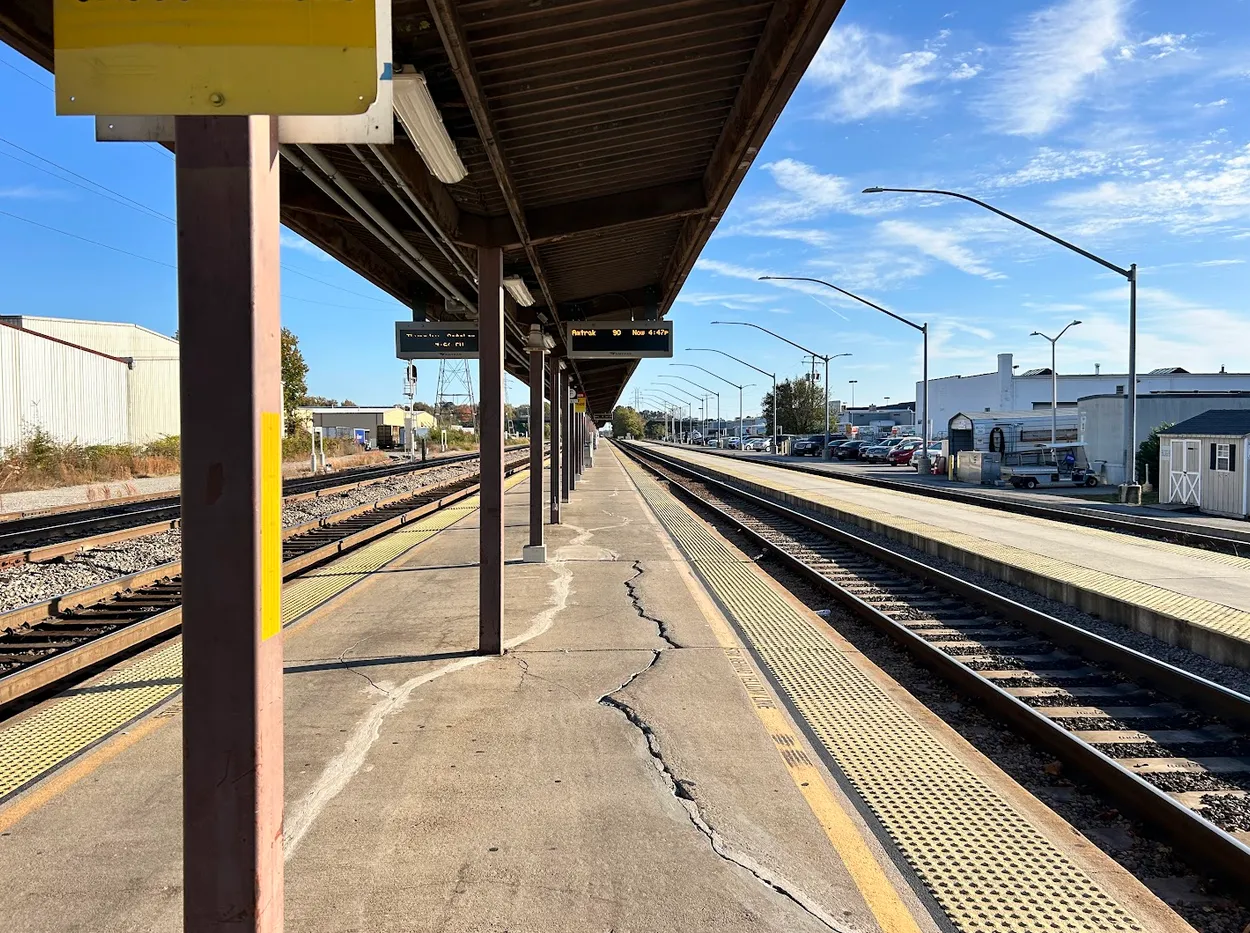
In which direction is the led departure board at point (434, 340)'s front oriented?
toward the camera

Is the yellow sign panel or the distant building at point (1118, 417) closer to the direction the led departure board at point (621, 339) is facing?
the yellow sign panel

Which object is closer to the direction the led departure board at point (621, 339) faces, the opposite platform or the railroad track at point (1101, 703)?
the railroad track

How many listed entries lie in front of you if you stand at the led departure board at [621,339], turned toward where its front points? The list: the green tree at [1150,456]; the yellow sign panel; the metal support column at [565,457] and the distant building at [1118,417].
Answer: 1

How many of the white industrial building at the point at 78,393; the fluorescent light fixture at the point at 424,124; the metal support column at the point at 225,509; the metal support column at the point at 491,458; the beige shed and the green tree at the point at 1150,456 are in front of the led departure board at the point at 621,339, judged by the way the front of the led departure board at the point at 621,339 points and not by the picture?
3

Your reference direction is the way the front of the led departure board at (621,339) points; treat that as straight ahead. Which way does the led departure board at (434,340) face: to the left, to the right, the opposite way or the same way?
the same way

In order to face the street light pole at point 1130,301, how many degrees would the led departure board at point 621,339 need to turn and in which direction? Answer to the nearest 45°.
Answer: approximately 135° to its left

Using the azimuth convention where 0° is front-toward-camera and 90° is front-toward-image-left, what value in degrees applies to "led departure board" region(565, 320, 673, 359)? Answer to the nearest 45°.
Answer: approximately 0°

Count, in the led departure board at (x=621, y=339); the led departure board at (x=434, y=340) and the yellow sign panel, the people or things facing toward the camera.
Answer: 3

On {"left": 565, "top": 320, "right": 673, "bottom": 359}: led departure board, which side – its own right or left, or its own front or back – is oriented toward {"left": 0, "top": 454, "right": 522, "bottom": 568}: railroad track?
right

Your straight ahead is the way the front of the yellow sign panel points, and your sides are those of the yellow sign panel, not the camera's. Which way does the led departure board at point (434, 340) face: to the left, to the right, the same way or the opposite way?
the same way

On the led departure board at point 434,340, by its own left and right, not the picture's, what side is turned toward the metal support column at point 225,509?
front

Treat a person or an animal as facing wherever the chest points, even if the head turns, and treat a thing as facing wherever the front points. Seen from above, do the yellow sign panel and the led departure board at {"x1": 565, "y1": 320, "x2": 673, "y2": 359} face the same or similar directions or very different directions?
same or similar directions

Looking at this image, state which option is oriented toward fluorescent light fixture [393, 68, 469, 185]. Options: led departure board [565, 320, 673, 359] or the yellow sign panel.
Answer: the led departure board
